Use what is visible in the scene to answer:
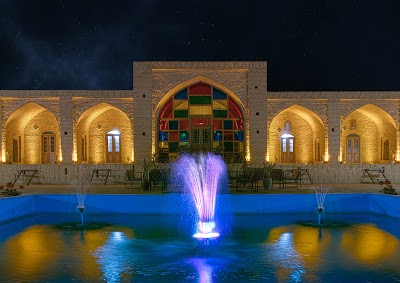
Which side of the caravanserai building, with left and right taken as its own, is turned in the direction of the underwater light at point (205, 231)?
front

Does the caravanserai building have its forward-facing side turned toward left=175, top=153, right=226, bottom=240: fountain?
yes

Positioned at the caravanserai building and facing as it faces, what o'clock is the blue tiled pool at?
The blue tiled pool is roughly at 12 o'clock from the caravanserai building.

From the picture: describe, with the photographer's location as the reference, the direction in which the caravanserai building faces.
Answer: facing the viewer
